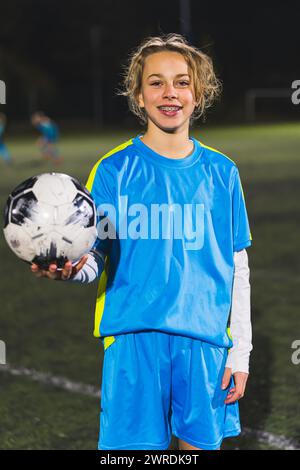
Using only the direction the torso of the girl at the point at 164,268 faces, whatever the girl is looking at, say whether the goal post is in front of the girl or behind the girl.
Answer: behind

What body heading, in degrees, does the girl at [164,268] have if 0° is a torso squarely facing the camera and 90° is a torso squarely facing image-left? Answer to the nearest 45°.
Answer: approximately 0°
